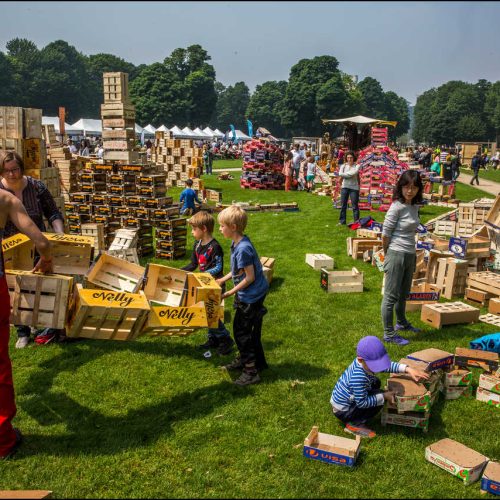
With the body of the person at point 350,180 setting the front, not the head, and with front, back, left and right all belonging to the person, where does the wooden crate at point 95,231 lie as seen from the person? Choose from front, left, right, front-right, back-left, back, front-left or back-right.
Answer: front-right

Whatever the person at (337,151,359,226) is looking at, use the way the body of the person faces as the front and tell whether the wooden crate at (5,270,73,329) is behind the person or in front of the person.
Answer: in front

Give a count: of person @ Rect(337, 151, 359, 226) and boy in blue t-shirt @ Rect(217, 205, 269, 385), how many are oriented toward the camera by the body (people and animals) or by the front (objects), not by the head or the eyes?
1

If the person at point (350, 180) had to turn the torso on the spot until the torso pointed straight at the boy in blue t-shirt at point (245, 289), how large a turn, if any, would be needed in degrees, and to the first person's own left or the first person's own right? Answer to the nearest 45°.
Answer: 0° — they already face them

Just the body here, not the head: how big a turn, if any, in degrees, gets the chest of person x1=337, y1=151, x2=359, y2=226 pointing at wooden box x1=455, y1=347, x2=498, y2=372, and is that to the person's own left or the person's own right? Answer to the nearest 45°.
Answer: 0° — they already face it

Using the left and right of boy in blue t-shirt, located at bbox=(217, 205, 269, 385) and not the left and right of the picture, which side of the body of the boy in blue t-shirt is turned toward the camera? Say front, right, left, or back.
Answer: left

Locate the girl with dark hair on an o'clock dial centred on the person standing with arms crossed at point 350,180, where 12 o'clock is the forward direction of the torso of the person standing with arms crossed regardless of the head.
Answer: The girl with dark hair is roughly at 12 o'clock from the person standing with arms crossed.

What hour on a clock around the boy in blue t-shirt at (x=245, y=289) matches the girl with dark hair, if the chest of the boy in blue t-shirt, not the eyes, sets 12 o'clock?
The girl with dark hair is roughly at 5 o'clock from the boy in blue t-shirt.

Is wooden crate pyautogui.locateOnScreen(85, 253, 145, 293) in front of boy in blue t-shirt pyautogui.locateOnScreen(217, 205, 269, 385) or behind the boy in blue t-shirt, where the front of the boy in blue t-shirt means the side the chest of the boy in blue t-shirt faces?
in front

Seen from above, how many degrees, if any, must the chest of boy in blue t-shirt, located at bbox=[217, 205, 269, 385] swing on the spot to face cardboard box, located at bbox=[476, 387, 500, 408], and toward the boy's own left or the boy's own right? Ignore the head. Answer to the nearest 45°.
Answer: approximately 180°

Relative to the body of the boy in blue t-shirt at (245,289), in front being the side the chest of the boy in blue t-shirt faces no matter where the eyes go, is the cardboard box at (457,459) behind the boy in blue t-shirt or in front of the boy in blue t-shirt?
behind

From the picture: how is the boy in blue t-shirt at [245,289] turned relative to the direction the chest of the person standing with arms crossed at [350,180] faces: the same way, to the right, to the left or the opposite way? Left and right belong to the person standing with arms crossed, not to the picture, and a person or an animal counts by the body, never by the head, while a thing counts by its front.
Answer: to the right

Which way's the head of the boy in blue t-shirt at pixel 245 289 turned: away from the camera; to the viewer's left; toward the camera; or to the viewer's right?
to the viewer's left
